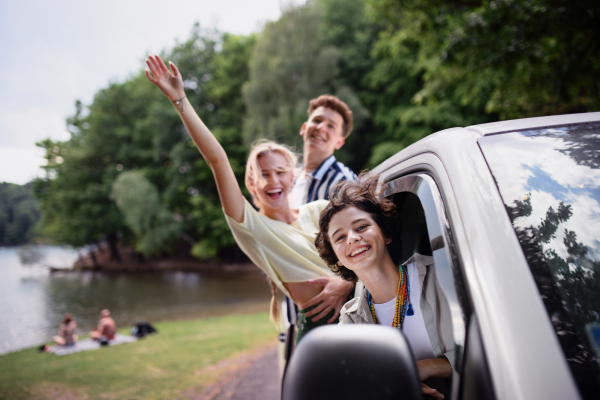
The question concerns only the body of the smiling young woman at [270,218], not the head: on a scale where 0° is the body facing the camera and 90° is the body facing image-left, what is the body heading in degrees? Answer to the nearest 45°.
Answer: approximately 0°

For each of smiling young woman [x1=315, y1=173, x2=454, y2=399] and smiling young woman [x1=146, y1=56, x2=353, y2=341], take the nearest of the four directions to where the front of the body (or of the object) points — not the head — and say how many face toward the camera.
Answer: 2

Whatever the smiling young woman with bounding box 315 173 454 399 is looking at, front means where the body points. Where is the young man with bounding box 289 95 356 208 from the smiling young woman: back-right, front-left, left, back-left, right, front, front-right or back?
back

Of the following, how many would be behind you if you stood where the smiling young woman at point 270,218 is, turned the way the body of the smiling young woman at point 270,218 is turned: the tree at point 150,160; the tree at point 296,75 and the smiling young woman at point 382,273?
2

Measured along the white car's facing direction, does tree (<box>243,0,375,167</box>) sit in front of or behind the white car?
behind

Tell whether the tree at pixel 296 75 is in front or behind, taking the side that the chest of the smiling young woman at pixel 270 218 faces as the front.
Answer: behind
